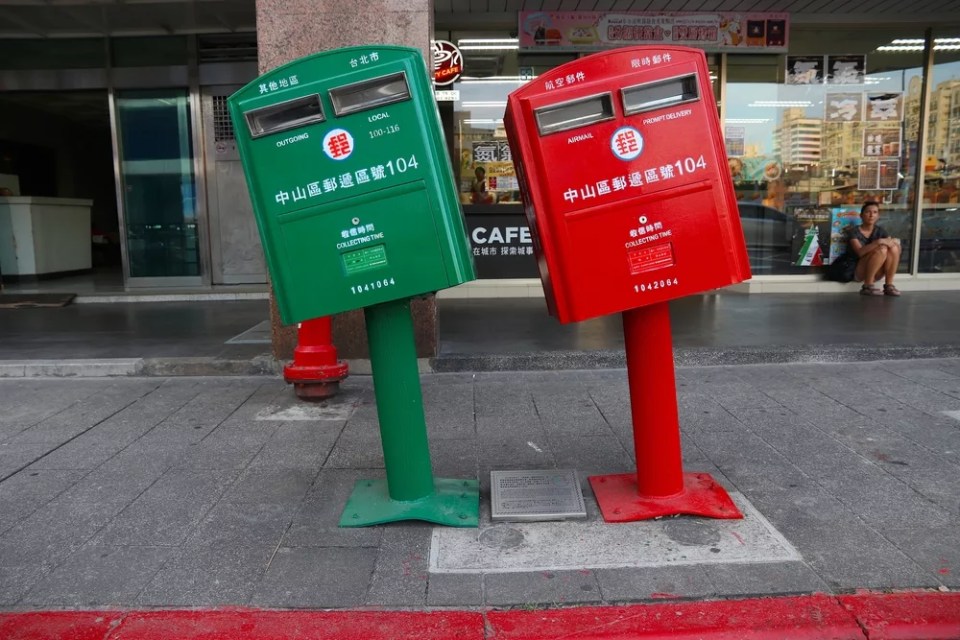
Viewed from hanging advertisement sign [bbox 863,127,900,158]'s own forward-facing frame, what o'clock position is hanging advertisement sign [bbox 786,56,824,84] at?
hanging advertisement sign [bbox 786,56,824,84] is roughly at 2 o'clock from hanging advertisement sign [bbox 863,127,900,158].

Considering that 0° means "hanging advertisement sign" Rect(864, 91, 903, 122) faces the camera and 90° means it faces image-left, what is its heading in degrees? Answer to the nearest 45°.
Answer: approximately 0°

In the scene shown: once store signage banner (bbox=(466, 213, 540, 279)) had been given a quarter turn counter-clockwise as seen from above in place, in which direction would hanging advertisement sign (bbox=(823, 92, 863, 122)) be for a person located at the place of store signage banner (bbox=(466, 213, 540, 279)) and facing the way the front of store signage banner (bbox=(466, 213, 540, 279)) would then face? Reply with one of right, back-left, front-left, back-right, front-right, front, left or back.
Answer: front

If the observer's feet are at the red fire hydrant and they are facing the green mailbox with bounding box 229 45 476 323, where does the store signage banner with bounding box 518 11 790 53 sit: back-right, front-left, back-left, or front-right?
back-left

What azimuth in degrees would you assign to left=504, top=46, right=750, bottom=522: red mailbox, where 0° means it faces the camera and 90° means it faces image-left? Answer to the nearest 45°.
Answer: approximately 0°

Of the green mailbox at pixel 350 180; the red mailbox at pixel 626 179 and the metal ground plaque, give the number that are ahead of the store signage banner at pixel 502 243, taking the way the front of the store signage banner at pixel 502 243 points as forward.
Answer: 3
